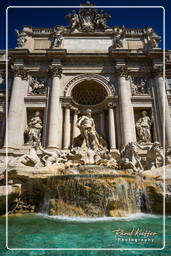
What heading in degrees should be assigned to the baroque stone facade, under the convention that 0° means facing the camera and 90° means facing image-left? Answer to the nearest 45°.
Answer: approximately 0°

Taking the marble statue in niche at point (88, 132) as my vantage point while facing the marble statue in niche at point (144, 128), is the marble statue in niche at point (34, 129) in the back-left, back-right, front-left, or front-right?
back-left
